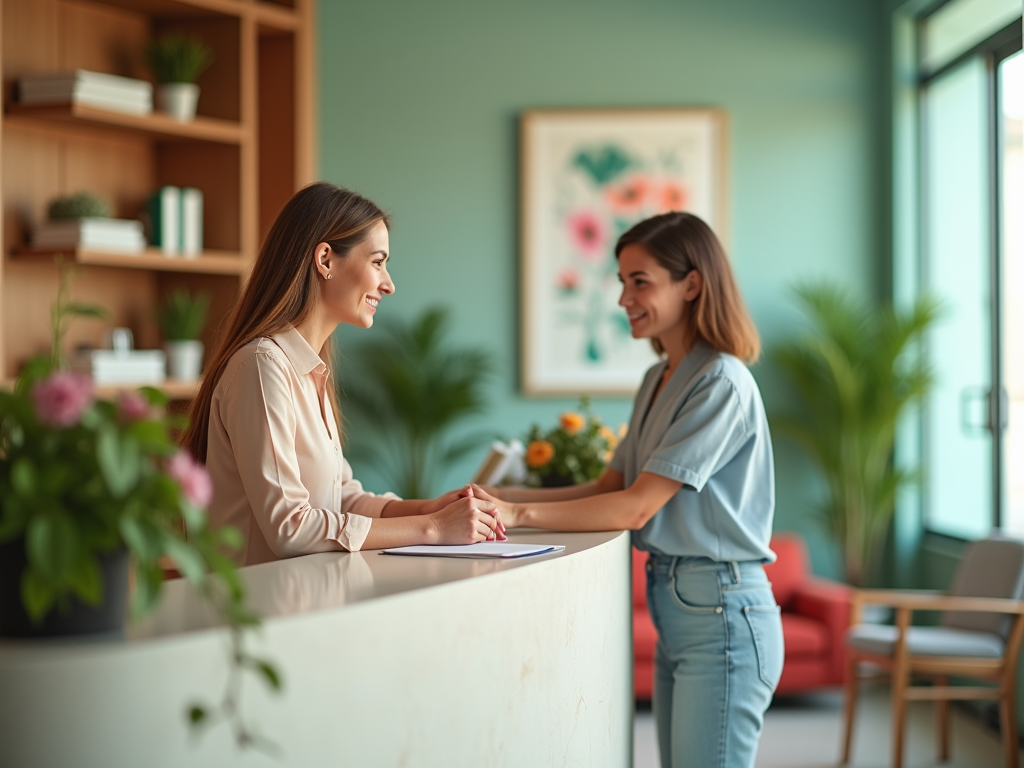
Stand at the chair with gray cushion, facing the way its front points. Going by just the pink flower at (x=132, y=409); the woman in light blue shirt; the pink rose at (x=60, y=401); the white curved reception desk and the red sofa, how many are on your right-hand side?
1

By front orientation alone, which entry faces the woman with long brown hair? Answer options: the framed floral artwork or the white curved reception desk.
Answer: the framed floral artwork

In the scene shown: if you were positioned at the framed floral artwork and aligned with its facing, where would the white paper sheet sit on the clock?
The white paper sheet is roughly at 12 o'clock from the framed floral artwork.

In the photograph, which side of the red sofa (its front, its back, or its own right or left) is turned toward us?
front

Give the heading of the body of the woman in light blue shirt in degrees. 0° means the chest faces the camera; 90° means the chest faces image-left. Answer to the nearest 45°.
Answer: approximately 90°

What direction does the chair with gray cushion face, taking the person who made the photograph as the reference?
facing the viewer and to the left of the viewer

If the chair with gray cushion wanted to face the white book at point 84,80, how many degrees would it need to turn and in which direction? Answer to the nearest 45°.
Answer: approximately 45° to its right

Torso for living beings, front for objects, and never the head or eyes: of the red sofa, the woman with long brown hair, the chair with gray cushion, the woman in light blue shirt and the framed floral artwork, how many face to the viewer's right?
1

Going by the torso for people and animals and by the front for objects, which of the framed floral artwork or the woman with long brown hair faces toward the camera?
the framed floral artwork

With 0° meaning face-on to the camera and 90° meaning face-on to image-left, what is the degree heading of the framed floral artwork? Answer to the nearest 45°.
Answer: approximately 0°

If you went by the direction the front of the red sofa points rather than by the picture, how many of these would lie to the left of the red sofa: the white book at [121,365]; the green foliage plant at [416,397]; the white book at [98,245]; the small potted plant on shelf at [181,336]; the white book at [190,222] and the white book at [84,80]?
0

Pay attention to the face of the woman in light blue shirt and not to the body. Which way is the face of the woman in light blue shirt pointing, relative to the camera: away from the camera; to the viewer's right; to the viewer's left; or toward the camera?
to the viewer's left

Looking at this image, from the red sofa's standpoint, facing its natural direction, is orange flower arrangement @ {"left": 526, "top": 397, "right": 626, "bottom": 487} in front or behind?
in front

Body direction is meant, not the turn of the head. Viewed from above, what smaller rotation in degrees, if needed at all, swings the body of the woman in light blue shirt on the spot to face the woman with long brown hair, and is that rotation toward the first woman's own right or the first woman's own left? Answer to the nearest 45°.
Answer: approximately 45° to the first woman's own left

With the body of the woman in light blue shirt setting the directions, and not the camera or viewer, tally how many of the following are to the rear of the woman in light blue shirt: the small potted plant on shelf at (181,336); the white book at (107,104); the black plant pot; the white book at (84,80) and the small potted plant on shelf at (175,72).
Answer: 0

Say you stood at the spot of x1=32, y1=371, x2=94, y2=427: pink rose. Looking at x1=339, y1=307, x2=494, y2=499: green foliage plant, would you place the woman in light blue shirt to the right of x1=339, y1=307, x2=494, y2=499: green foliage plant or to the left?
right

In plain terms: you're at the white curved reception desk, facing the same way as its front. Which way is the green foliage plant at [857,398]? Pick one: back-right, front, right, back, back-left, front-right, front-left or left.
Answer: left

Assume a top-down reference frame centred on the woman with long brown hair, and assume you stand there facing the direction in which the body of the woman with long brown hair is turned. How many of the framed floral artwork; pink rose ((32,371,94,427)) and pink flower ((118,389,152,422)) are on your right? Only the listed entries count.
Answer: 2

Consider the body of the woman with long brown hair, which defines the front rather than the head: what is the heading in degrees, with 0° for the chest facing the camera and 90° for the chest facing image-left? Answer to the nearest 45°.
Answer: approximately 270°
